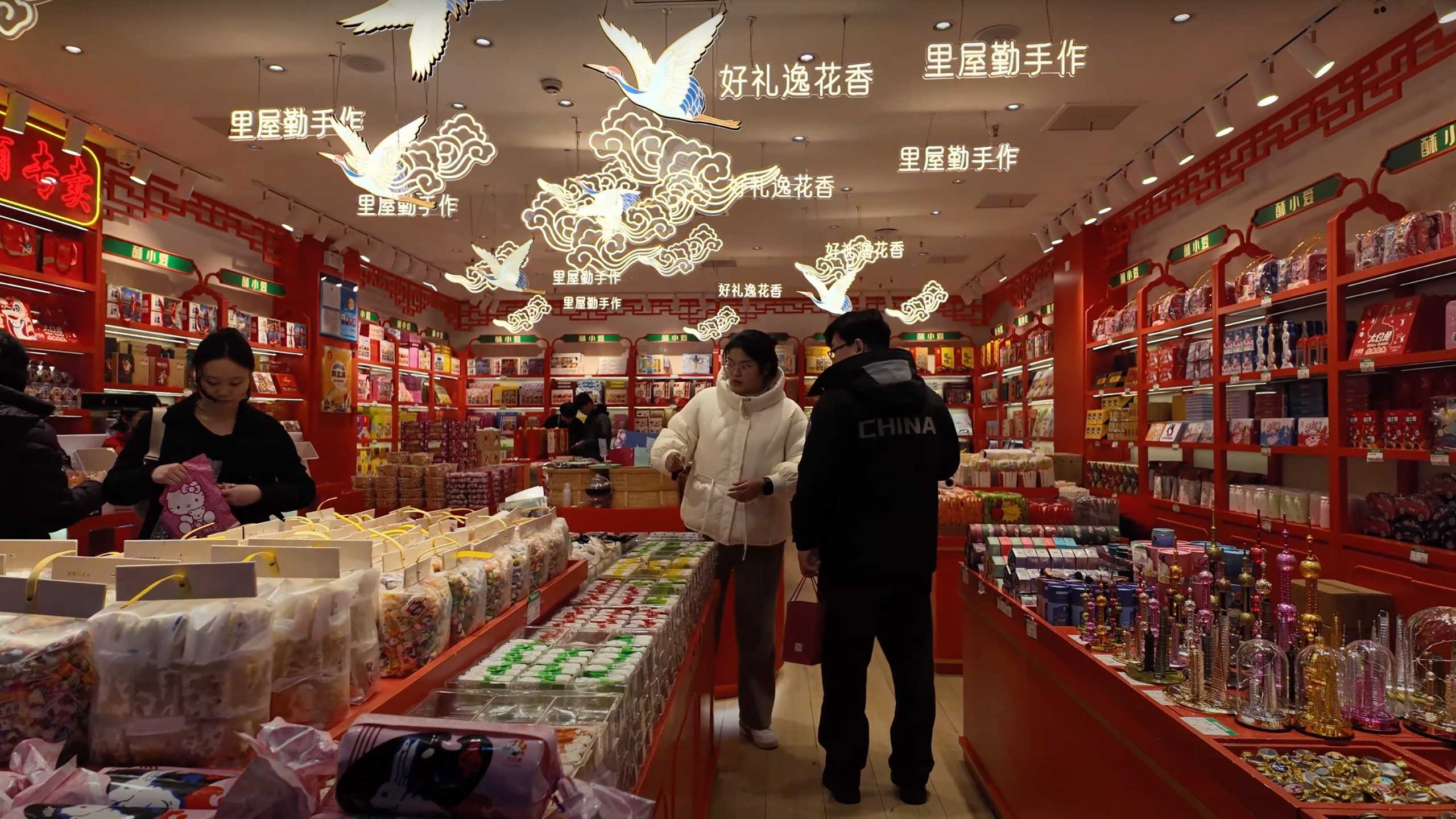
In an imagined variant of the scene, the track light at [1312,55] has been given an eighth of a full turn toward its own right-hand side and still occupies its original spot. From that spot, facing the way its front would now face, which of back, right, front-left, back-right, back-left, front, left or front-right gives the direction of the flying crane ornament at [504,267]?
back-right

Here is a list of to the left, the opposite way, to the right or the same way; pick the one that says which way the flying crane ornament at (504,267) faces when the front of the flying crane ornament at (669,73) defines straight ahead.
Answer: the same way

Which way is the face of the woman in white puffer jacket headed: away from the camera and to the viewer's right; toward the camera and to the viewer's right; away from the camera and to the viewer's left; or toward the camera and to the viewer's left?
toward the camera and to the viewer's left

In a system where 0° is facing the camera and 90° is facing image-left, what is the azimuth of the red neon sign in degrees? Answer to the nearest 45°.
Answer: approximately 315°

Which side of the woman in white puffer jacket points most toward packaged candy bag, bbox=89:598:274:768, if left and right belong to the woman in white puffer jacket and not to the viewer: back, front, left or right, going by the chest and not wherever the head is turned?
front

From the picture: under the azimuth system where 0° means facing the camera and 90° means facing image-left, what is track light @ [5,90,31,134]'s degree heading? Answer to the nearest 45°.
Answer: approximately 90°

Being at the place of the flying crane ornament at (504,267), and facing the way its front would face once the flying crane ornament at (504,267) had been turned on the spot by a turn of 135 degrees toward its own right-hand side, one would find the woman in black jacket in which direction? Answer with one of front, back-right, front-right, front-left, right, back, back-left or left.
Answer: back-right

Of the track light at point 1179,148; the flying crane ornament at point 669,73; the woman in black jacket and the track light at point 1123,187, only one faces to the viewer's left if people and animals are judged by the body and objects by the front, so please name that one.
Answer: the flying crane ornament

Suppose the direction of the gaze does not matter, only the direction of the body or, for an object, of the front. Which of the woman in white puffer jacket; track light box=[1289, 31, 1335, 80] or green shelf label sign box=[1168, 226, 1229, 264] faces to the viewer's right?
the track light

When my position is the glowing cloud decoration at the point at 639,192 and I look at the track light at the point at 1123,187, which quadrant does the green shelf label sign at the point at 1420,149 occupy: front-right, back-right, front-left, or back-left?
front-right

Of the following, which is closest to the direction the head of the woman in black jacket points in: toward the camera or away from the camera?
toward the camera

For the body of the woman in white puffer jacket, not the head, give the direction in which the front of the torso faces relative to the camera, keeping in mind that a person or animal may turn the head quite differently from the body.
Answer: toward the camera

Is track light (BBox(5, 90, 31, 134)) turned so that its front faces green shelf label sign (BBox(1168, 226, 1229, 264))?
no

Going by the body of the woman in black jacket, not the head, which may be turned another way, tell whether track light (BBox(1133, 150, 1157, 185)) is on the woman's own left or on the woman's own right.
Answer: on the woman's own left

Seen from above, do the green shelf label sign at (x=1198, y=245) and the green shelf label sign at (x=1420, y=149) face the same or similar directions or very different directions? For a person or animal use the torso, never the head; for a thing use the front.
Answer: same or similar directions

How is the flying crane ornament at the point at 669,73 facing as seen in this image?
to the viewer's left

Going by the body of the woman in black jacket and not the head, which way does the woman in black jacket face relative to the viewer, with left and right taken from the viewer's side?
facing the viewer

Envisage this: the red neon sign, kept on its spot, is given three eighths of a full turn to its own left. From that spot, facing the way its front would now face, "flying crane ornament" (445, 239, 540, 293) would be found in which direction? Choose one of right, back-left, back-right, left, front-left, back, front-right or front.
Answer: right

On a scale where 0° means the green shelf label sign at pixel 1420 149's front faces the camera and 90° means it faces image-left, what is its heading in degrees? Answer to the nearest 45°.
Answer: approximately 45°

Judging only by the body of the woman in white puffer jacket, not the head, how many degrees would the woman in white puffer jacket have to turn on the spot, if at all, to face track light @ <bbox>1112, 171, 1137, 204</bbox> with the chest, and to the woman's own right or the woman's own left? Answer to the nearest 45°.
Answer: approximately 135° to the woman's own left
